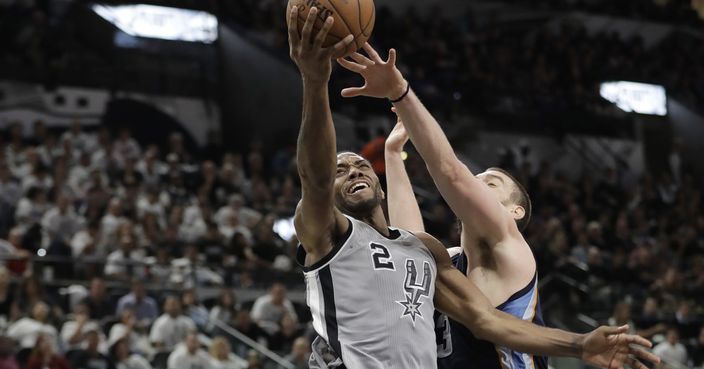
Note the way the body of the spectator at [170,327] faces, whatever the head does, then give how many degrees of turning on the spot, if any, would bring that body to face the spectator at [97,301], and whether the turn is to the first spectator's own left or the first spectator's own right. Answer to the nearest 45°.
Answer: approximately 90° to the first spectator's own right

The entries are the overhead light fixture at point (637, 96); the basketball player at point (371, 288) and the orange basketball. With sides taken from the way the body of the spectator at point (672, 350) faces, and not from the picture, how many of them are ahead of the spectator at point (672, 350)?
2

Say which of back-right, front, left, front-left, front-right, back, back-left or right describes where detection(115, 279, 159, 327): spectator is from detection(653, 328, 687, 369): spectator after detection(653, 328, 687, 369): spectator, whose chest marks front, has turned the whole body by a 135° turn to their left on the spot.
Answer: back

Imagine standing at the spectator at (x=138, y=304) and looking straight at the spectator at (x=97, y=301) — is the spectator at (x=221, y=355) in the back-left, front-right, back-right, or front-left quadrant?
back-left

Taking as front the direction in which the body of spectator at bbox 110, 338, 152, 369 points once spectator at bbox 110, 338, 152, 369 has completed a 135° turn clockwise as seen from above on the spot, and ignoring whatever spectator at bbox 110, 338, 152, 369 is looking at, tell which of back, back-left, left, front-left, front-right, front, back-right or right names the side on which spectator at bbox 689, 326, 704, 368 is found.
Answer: back

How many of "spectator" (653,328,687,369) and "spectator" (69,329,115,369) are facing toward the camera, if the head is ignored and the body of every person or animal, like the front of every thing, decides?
2

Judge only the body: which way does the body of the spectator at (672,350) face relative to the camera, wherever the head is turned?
toward the camera

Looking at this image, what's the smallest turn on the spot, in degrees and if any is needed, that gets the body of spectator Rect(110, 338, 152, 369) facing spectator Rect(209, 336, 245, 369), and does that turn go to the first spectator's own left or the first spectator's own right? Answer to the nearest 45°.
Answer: approximately 45° to the first spectator's own left

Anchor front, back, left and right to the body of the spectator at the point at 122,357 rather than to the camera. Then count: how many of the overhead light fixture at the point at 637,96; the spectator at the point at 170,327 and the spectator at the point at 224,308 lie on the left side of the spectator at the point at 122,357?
3

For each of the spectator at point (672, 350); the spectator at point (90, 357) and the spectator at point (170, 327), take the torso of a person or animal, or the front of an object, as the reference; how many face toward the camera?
3

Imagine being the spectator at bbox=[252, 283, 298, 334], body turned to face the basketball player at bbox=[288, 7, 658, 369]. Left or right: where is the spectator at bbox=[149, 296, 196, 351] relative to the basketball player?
right

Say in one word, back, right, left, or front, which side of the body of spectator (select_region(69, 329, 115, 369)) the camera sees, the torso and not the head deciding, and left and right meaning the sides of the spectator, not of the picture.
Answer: front

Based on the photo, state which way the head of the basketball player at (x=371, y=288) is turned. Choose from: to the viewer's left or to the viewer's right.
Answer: to the viewer's left
